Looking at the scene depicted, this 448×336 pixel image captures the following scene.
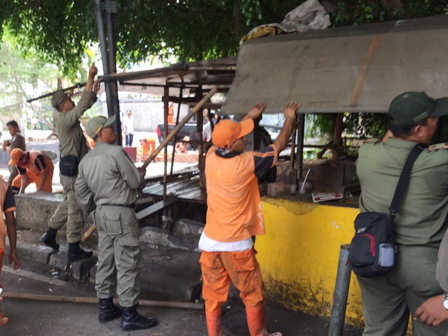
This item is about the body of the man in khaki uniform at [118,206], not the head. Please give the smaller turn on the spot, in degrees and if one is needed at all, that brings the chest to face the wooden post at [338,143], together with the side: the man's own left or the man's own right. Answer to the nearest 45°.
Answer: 0° — they already face it

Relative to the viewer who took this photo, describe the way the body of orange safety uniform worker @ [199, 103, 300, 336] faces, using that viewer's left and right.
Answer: facing away from the viewer and to the right of the viewer

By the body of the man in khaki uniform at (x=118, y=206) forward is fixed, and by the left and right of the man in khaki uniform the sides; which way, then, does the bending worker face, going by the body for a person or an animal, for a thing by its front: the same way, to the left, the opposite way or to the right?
the opposite way

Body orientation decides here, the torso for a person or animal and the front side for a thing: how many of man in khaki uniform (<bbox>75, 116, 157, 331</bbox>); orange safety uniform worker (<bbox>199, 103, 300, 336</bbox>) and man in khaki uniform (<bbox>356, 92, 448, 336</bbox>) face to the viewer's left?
0

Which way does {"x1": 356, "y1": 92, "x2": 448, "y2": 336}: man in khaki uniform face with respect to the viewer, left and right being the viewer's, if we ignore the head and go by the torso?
facing away from the viewer and to the right of the viewer

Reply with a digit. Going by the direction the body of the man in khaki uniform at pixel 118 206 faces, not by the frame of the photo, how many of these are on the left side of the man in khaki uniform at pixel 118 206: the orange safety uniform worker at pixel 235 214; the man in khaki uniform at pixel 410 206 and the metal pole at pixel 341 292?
0

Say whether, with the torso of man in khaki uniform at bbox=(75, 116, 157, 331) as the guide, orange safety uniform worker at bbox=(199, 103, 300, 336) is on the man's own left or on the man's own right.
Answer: on the man's own right

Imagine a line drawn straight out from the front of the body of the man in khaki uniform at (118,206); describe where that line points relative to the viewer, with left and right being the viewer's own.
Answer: facing away from the viewer and to the right of the viewer

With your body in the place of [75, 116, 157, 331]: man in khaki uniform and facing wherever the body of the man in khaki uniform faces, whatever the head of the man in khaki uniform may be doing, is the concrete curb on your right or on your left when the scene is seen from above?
on your left

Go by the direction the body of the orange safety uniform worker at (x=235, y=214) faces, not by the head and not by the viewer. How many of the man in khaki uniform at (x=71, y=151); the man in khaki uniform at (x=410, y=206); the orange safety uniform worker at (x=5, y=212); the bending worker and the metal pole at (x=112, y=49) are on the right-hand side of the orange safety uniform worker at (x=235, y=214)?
1

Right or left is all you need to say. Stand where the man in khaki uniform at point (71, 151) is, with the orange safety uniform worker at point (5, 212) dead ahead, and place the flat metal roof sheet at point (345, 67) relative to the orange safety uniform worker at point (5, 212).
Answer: left

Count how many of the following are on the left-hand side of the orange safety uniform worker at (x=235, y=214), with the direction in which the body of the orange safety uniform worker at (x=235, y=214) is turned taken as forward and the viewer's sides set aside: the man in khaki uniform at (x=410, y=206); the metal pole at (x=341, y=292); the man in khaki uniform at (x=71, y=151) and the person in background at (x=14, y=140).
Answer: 2

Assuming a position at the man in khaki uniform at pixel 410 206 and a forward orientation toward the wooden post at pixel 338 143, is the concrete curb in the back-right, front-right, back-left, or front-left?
front-left
